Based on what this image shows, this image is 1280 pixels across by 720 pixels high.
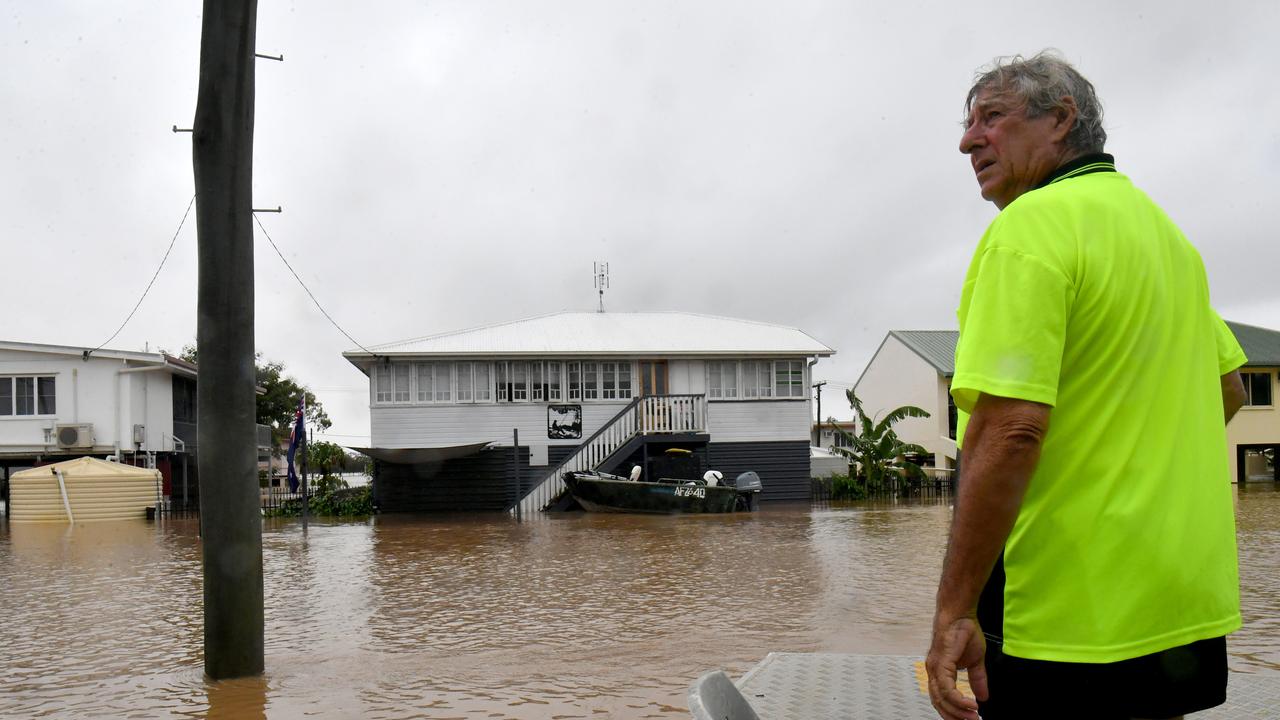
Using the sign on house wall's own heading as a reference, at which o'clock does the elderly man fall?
The elderly man is roughly at 12 o'clock from the sign on house wall.

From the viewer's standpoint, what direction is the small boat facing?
to the viewer's left

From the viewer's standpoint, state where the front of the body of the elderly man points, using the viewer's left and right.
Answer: facing away from the viewer and to the left of the viewer

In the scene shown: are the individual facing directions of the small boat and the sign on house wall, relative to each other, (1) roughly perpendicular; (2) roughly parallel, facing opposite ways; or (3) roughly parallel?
roughly perpendicular

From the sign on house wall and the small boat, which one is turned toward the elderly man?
the sign on house wall

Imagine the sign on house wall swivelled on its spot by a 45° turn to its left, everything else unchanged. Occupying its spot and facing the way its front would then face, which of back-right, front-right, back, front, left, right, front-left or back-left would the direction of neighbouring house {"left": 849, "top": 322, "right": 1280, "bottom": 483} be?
left

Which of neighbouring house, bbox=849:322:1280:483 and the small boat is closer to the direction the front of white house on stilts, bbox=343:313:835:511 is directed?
the small boat

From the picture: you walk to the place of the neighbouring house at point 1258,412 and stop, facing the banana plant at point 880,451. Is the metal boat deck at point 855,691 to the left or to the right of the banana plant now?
left

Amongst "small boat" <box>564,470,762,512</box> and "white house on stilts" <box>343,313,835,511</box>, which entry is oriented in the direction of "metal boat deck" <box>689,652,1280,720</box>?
the white house on stilts

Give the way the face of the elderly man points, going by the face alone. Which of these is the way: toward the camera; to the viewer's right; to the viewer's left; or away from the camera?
to the viewer's left
